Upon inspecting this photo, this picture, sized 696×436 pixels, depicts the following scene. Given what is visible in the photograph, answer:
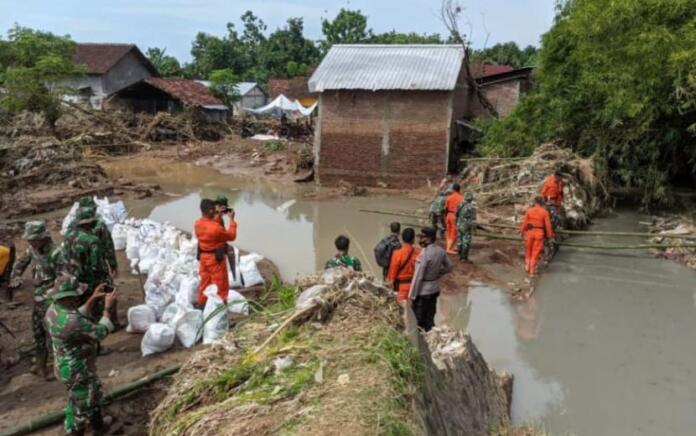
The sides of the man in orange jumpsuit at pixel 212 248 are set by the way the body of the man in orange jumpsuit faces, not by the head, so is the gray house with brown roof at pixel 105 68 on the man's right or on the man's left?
on the man's left

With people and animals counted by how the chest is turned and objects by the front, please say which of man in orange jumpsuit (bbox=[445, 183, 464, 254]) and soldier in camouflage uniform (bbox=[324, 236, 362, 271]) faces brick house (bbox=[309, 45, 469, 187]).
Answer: the soldier in camouflage uniform

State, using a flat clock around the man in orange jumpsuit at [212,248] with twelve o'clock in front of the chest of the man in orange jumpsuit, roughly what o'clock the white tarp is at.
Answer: The white tarp is roughly at 11 o'clock from the man in orange jumpsuit.

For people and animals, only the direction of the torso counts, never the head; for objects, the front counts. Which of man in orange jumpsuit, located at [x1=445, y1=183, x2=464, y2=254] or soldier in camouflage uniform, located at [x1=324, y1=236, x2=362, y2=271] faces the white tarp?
the soldier in camouflage uniform

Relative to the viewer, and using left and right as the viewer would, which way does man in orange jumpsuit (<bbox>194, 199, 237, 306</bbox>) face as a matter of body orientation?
facing away from the viewer and to the right of the viewer

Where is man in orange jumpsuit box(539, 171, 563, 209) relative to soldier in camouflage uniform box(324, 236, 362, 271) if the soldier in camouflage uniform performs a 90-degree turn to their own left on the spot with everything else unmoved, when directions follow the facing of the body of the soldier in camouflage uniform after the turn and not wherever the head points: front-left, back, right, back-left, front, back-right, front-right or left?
back-right

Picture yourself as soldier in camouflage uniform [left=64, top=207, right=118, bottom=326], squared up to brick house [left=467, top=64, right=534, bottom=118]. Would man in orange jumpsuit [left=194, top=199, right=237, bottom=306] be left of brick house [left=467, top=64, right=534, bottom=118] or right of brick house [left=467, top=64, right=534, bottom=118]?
right

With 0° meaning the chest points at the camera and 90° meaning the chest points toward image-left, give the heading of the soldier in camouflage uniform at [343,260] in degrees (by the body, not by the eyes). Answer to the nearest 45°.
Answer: approximately 180°
